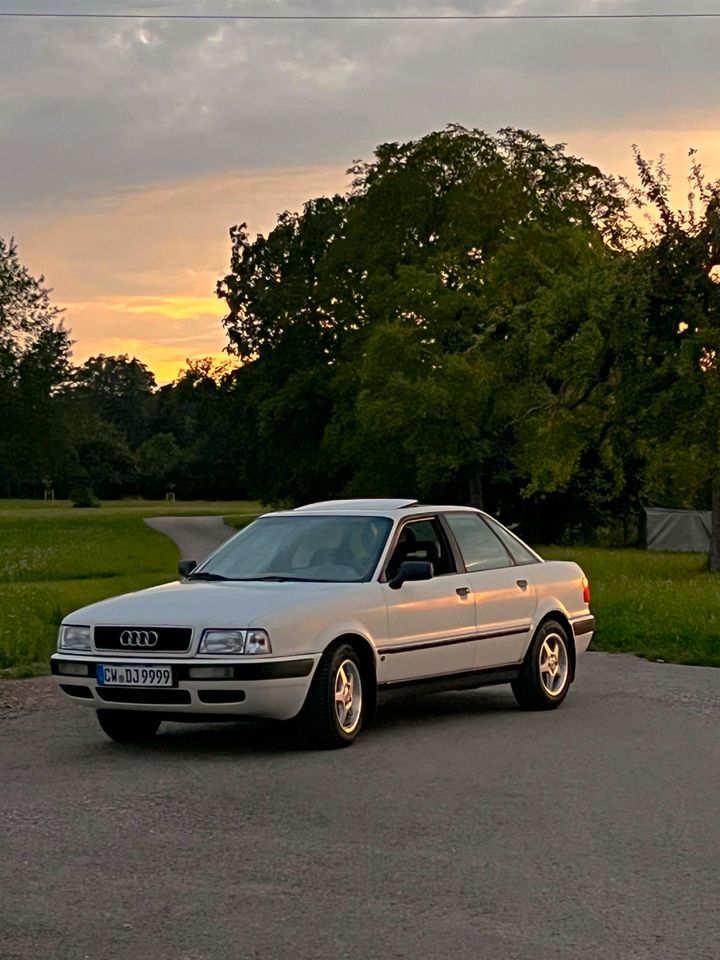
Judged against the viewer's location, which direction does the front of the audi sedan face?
facing the viewer and to the left of the viewer
